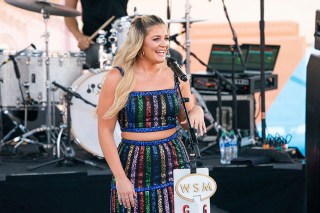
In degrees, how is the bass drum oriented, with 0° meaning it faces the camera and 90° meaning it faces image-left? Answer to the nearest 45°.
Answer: approximately 0°

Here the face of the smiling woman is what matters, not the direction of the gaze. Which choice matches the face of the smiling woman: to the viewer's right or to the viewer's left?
to the viewer's right

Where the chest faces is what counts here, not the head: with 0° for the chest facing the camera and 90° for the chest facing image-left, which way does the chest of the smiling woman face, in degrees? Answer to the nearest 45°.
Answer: approximately 315°

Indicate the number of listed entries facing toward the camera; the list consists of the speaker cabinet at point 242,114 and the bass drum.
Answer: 2
